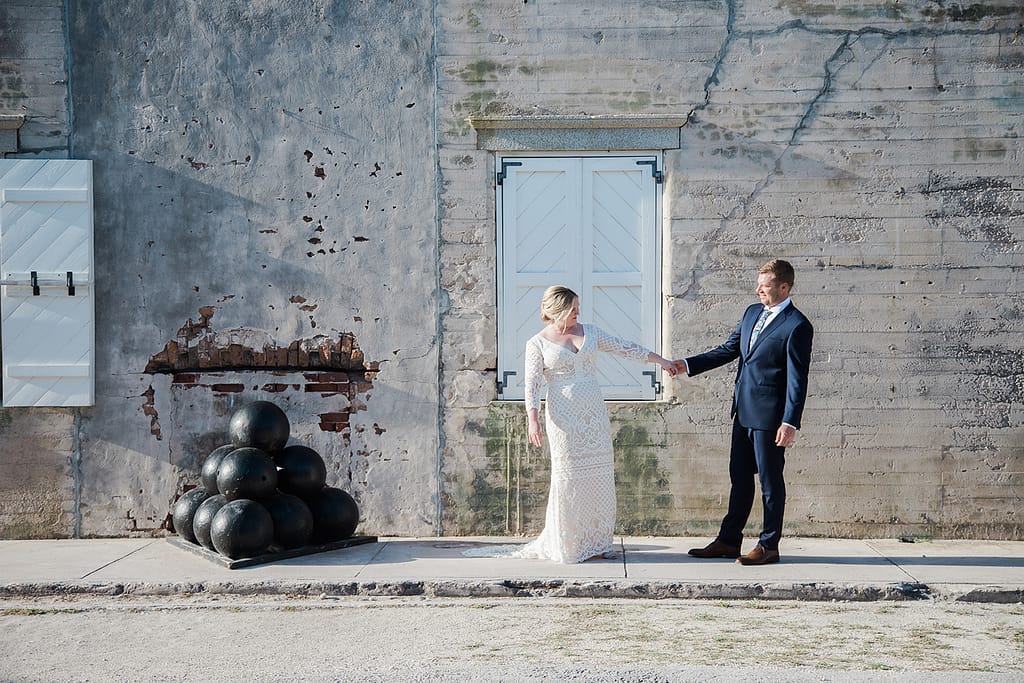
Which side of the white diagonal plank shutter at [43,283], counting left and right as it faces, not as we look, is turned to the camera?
front

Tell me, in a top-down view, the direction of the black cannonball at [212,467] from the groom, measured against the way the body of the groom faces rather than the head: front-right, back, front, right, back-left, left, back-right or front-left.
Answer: front-right

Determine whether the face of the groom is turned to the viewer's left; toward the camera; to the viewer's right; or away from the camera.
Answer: to the viewer's left

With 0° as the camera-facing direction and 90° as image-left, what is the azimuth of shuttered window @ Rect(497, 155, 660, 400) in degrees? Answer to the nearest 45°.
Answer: approximately 0°

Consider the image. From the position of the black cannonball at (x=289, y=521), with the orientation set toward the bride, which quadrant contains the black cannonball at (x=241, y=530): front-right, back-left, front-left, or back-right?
back-right

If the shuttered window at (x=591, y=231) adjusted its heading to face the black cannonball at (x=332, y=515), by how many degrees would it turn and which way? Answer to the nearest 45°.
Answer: approximately 45° to its right

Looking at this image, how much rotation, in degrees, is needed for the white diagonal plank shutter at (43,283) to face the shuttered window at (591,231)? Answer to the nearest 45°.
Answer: approximately 90° to its left

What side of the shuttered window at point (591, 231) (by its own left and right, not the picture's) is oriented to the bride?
front

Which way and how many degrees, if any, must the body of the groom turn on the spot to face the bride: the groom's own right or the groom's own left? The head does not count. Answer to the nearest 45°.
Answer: approximately 45° to the groom's own right

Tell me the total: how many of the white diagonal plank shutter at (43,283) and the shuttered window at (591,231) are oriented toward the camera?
2
